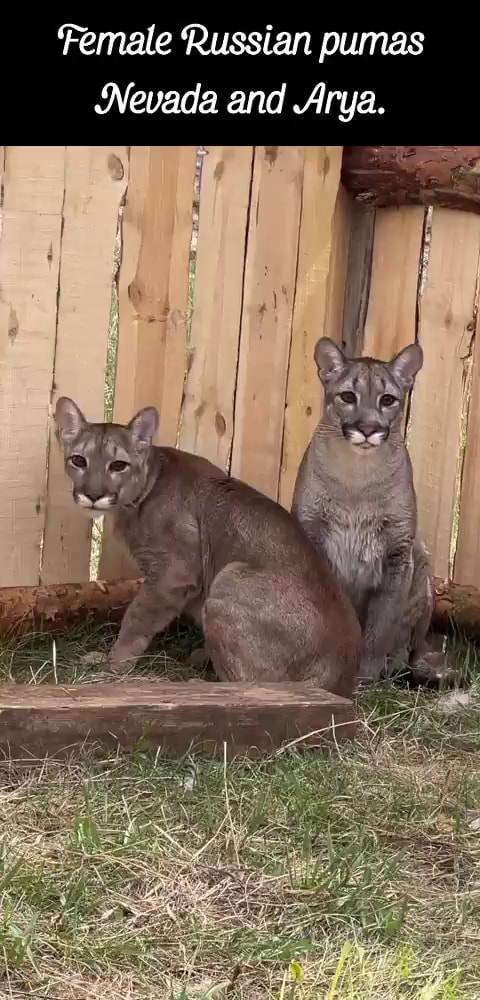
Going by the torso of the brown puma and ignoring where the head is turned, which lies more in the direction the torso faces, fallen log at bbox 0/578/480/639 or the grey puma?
the fallen log

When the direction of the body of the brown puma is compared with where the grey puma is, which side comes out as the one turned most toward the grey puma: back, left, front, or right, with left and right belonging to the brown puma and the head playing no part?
back

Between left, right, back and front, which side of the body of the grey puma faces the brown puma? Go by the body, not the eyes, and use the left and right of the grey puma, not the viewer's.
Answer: right

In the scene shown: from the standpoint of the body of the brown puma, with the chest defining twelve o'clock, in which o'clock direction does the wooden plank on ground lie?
The wooden plank on ground is roughly at 9 o'clock from the brown puma.

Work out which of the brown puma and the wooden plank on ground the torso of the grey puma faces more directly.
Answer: the wooden plank on ground

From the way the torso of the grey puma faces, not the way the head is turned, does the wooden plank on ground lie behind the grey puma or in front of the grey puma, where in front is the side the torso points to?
in front

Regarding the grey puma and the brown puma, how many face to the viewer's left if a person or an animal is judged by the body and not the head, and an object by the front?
1

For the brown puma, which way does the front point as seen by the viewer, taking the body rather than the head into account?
to the viewer's left

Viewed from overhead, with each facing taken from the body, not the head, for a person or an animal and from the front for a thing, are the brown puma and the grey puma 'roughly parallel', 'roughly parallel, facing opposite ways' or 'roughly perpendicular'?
roughly perpendicular
